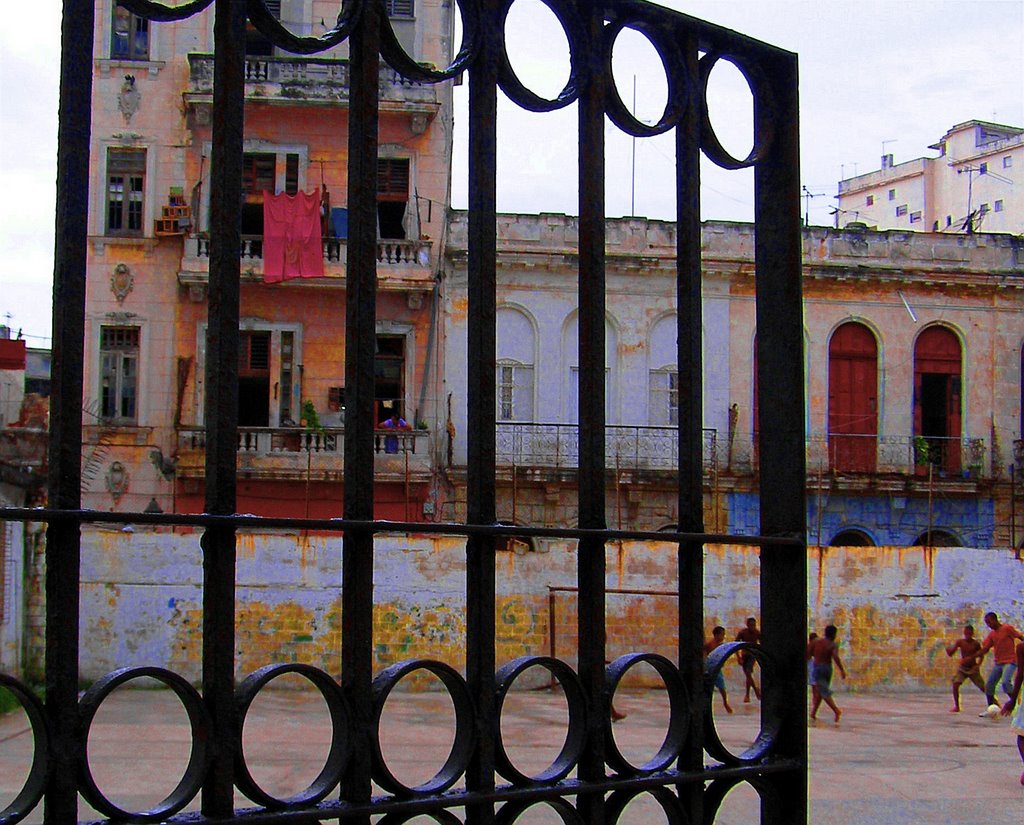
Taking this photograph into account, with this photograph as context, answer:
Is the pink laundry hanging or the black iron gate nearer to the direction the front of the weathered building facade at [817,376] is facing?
the black iron gate

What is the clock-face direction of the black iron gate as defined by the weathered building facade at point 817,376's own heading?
The black iron gate is roughly at 12 o'clock from the weathered building facade.

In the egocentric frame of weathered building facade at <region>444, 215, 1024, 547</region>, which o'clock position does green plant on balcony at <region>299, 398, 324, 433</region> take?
The green plant on balcony is roughly at 2 o'clock from the weathered building facade.

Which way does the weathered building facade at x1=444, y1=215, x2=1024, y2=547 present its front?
toward the camera

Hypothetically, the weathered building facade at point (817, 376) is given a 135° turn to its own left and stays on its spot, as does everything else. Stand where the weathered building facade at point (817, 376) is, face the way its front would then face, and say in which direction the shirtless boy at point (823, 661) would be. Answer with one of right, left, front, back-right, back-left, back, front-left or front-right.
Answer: back-right

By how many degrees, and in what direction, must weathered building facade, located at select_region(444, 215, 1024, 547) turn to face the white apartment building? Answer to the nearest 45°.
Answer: approximately 180°

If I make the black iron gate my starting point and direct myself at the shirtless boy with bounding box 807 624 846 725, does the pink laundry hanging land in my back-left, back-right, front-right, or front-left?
front-left

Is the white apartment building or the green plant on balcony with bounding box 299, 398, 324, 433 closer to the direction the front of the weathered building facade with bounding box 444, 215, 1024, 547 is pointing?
the green plant on balcony

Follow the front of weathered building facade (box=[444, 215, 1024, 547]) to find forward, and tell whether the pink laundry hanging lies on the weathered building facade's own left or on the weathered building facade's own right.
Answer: on the weathered building facade's own right
